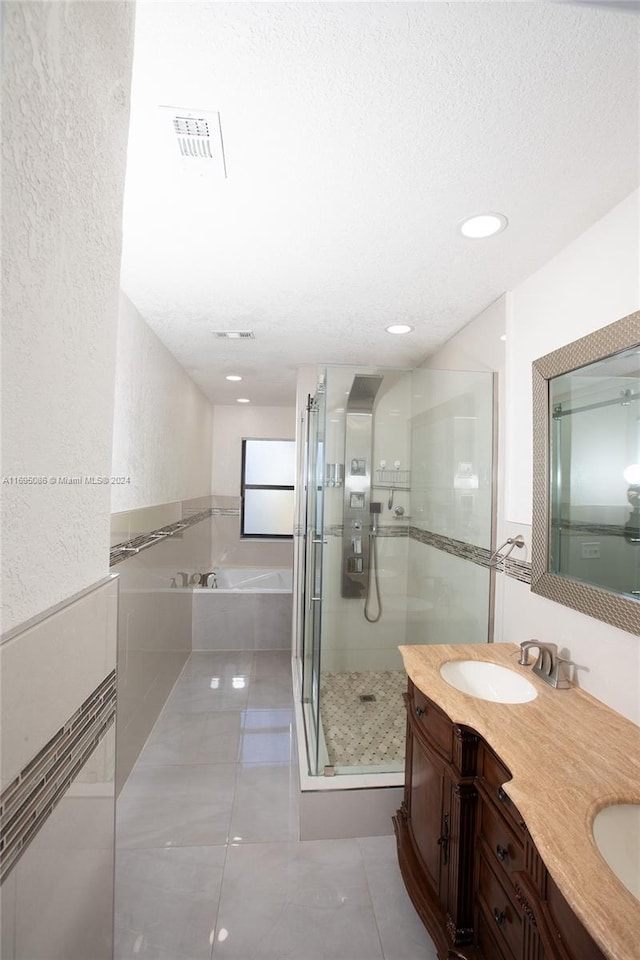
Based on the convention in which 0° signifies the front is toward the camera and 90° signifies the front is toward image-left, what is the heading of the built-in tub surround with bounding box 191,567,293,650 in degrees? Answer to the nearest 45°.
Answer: approximately 0°

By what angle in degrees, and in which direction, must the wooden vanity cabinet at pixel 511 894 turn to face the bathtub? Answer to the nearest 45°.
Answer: approximately 90° to its right

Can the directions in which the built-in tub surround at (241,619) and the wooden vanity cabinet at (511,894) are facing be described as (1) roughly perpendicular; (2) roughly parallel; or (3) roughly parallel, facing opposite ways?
roughly perpendicular

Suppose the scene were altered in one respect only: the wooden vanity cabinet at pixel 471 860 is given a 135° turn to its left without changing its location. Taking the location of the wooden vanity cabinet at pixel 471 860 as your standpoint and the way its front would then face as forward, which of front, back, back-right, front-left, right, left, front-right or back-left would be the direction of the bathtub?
back-left

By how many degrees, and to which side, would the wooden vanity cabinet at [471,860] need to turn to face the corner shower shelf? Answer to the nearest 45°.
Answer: approximately 135° to its right

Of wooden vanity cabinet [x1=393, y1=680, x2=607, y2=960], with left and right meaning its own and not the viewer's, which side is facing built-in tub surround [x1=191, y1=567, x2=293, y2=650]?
right
